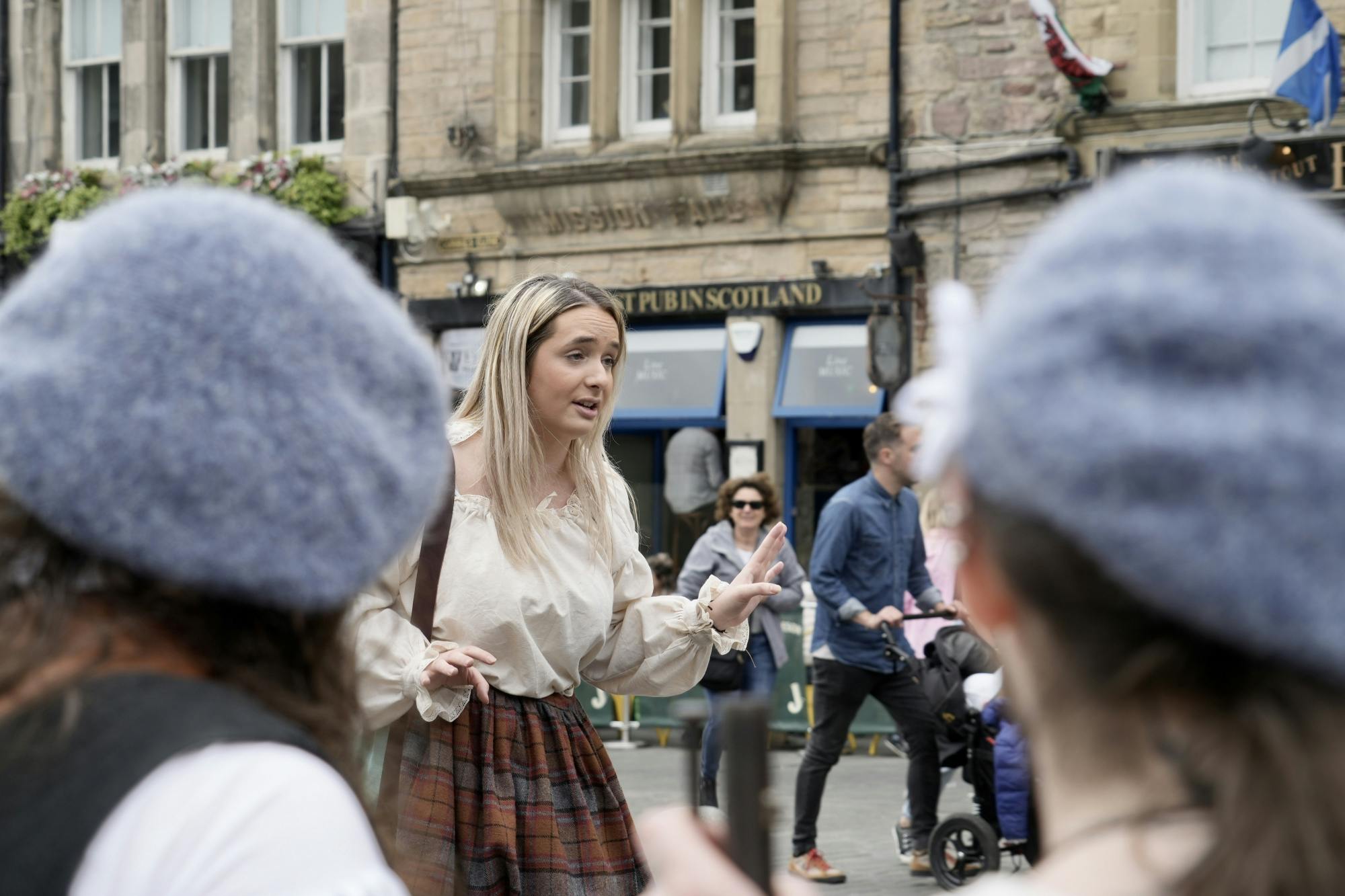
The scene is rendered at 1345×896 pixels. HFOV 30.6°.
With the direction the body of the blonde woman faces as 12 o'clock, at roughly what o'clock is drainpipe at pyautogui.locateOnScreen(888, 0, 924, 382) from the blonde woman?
The drainpipe is roughly at 8 o'clock from the blonde woman.

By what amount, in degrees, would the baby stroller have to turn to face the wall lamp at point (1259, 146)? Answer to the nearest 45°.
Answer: approximately 90° to its left

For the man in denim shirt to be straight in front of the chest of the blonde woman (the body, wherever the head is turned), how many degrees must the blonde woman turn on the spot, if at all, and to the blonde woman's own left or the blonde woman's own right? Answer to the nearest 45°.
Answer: approximately 135° to the blonde woman's own left

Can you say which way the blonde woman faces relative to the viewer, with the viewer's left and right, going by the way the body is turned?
facing the viewer and to the right of the viewer

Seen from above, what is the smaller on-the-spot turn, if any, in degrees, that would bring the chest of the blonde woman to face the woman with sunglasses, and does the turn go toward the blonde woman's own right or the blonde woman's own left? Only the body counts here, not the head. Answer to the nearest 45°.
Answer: approximately 135° to the blonde woman's own left

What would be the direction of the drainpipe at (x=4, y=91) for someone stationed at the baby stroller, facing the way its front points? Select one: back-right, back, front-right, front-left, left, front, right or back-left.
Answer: back-left

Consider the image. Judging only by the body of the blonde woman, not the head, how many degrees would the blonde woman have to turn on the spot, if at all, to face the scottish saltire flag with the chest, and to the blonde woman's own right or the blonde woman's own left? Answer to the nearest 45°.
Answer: approximately 90° to the blonde woman's own left

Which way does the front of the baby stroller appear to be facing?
to the viewer's right

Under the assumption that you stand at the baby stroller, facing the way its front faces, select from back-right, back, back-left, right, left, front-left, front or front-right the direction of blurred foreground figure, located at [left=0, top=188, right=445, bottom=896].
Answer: right

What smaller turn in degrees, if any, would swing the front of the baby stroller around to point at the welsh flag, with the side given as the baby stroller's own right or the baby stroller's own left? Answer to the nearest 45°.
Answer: approximately 90° to the baby stroller's own left

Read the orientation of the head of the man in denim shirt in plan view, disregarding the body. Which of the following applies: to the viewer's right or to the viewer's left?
to the viewer's right

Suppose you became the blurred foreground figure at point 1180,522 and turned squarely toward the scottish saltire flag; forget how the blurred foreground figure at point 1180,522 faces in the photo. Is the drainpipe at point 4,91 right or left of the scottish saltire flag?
left

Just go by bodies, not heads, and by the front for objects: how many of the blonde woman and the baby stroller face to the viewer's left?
0

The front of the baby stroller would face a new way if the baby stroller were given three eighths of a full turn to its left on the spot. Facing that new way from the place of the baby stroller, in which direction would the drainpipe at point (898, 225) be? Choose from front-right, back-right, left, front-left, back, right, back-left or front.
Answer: front-right

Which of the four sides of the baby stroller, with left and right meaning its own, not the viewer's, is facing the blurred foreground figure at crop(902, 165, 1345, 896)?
right

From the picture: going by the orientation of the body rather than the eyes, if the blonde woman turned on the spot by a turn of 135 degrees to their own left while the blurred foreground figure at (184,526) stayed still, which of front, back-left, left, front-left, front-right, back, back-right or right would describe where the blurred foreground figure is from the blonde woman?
back

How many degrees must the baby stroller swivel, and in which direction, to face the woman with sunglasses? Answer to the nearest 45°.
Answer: approximately 135° to its left

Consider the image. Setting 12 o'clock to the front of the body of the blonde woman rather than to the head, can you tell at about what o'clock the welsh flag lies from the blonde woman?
The welsh flag is roughly at 8 o'clock from the blonde woman.
